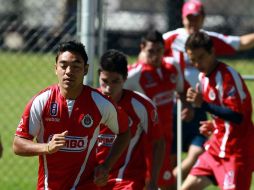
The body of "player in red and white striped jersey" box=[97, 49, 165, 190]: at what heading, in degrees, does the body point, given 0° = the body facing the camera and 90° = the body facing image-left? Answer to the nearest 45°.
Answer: approximately 45°

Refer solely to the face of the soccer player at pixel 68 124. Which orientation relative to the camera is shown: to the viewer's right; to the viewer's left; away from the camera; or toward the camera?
toward the camera

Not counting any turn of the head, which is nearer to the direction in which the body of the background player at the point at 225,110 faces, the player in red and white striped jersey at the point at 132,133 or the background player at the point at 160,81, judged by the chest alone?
the player in red and white striped jersey

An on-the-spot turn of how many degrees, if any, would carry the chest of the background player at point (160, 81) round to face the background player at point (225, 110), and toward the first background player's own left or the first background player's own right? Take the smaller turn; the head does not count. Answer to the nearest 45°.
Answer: approximately 45° to the first background player's own left

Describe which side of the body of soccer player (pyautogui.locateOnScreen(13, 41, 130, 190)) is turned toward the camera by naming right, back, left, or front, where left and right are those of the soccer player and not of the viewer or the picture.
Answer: front

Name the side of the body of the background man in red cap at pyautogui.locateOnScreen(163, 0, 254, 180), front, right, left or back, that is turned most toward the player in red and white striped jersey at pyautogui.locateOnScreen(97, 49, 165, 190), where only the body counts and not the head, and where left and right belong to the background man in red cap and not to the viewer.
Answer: front

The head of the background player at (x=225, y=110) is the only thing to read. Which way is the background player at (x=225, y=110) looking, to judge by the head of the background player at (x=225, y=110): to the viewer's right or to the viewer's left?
to the viewer's left

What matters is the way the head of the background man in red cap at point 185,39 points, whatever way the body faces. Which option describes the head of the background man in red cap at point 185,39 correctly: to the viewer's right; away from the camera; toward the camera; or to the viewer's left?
toward the camera

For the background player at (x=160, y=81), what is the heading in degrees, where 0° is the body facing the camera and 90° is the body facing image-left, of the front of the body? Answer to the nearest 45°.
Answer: approximately 0°

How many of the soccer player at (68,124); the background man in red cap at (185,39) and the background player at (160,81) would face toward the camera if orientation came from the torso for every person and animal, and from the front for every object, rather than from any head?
3

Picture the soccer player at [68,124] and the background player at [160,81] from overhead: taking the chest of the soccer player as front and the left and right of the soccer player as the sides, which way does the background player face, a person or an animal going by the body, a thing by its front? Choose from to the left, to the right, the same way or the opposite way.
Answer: the same way

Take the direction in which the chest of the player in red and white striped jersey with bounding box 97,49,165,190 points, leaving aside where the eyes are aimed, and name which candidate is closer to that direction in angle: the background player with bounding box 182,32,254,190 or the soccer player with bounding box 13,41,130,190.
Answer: the soccer player

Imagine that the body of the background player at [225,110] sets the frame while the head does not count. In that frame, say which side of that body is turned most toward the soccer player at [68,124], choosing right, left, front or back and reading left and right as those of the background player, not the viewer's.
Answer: front

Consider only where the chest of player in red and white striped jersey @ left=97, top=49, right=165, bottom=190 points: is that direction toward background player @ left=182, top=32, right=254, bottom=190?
no

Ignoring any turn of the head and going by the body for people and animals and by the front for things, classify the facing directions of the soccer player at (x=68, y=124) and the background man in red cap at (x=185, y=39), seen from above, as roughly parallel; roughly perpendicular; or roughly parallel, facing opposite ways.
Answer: roughly parallel
